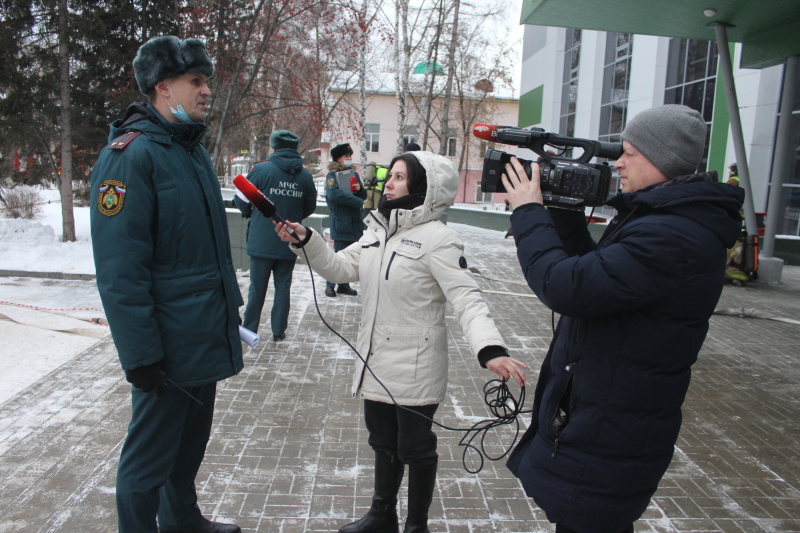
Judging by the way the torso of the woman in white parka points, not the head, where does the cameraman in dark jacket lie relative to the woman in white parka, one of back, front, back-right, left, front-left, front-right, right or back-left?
left

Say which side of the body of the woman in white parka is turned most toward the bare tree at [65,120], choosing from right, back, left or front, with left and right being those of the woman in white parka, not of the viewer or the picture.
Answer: right

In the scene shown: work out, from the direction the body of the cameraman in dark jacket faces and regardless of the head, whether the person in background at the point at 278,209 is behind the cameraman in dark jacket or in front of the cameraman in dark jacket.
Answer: in front

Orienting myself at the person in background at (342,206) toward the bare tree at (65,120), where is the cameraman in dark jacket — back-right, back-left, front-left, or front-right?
back-left

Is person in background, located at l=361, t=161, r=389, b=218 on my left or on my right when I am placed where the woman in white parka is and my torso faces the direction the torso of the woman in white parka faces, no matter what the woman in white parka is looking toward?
on my right

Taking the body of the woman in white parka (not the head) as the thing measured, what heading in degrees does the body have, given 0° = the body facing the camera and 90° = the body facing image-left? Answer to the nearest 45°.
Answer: approximately 45°

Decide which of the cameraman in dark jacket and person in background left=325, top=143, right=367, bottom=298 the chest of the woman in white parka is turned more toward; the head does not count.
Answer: the cameraman in dark jacket

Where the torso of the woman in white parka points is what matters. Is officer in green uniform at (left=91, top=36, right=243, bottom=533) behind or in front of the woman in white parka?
in front

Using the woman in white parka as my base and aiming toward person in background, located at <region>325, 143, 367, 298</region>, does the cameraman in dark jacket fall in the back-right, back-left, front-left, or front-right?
back-right

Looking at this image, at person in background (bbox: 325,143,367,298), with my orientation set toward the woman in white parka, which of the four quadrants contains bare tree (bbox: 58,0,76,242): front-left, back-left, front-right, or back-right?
back-right

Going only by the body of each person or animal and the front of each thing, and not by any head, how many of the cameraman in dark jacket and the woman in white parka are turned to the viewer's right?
0

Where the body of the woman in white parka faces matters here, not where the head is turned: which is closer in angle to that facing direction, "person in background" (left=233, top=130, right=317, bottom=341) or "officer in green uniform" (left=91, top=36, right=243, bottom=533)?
the officer in green uniform

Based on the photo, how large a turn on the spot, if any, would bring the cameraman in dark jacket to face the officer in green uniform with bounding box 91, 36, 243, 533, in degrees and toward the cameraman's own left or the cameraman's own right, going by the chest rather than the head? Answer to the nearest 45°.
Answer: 0° — they already face them

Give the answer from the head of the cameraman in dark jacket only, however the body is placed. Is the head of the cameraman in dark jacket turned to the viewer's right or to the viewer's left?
to the viewer's left

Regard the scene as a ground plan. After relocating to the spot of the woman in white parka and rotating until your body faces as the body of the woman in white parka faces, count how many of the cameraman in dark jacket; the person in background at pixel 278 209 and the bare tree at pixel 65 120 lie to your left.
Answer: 1

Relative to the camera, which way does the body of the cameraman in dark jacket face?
to the viewer's left

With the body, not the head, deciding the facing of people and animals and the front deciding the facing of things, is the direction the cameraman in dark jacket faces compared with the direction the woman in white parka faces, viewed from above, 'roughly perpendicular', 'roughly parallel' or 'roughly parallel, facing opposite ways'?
roughly perpendicular
